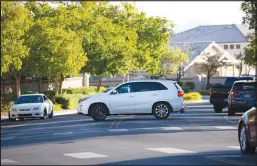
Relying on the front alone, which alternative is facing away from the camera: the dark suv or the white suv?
the dark suv

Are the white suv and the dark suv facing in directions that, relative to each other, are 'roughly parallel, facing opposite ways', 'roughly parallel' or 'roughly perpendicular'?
roughly perpendicular

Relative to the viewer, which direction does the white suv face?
to the viewer's left

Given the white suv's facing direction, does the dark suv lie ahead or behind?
behind

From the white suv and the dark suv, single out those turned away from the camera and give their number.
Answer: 1

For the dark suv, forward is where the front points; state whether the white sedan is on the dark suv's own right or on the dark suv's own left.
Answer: on the dark suv's own left

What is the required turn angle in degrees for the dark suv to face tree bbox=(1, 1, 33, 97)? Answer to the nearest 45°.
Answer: approximately 90° to its left

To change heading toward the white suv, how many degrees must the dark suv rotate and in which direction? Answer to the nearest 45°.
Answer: approximately 135° to its left

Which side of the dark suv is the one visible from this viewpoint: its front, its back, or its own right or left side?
back

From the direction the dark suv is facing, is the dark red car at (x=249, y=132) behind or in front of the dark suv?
behind

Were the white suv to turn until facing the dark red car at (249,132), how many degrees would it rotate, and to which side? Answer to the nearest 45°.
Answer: approximately 90° to its left
